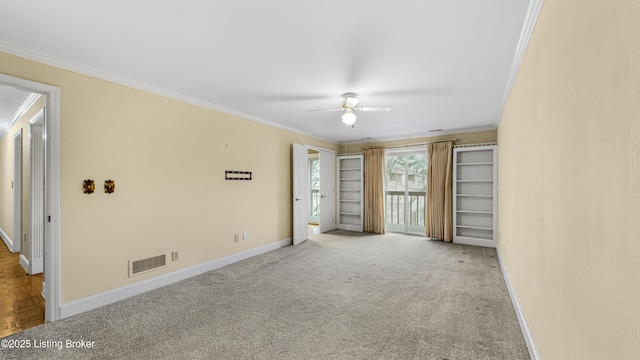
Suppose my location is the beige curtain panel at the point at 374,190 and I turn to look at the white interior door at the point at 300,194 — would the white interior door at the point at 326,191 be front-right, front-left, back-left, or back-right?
front-right

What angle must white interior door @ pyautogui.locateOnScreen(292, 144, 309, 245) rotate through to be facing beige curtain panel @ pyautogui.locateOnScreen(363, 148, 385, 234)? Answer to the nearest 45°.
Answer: approximately 90° to its left

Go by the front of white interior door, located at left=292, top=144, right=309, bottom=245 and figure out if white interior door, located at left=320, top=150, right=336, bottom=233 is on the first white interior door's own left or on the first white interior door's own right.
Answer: on the first white interior door's own left

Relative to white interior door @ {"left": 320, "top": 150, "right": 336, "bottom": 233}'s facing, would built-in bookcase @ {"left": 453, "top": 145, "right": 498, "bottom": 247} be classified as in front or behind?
in front

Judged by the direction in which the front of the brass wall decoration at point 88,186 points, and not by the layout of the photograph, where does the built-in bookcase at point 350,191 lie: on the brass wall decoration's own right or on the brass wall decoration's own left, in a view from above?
on the brass wall decoration's own left

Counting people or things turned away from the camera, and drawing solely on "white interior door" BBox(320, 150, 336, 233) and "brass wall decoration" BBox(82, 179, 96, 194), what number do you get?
0

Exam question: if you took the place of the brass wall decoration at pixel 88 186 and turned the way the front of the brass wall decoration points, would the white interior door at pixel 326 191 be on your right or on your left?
on your left

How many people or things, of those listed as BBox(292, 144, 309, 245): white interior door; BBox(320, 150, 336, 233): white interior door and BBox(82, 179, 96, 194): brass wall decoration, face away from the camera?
0

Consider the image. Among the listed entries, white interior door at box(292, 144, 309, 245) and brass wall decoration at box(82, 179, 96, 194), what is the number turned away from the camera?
0

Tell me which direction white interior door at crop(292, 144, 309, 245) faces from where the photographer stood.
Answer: facing the viewer and to the right of the viewer

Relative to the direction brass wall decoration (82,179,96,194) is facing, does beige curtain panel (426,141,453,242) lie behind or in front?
in front

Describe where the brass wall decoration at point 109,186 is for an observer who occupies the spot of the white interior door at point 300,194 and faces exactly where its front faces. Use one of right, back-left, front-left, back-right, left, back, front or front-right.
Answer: right
